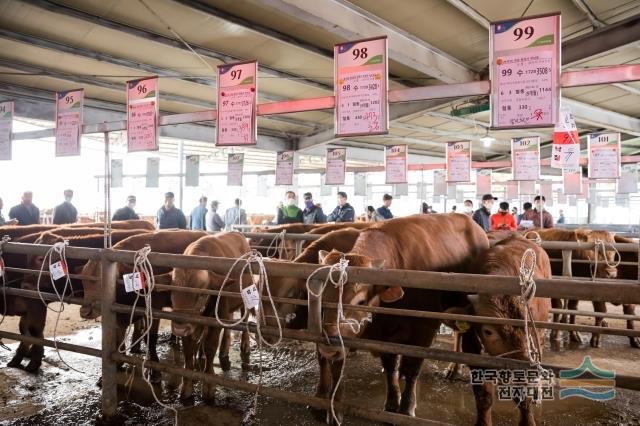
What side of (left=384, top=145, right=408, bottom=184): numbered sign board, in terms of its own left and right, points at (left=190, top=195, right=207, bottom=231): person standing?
right

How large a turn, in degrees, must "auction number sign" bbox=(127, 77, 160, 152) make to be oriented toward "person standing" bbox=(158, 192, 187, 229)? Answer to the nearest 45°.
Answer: approximately 180°

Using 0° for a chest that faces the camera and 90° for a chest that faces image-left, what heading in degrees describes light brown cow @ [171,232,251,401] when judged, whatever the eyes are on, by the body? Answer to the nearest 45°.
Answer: approximately 45°

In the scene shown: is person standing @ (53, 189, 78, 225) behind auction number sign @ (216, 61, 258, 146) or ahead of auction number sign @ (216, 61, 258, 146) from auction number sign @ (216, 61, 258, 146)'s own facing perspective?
behind
